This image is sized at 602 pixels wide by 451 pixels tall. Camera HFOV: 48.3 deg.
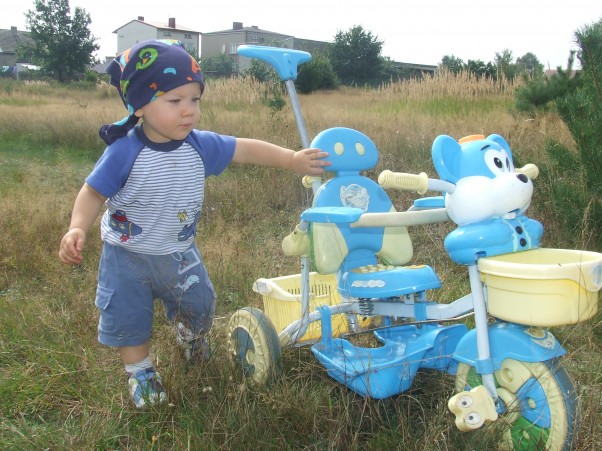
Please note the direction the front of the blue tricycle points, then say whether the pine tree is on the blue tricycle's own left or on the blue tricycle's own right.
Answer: on the blue tricycle's own left

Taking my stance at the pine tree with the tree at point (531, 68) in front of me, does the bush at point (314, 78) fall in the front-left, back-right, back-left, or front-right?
front-left

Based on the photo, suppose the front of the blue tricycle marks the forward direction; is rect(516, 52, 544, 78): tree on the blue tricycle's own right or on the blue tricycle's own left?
on the blue tricycle's own left

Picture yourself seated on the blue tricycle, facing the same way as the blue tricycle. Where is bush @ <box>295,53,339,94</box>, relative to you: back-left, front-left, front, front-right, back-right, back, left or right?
back-left

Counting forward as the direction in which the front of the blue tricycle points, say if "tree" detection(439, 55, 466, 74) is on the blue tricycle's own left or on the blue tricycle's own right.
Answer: on the blue tricycle's own left

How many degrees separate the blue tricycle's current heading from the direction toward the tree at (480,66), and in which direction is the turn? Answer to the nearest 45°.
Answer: approximately 135° to its left

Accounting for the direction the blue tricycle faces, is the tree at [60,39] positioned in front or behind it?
behind

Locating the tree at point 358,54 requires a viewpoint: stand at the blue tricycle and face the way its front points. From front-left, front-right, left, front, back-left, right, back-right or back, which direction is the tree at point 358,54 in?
back-left
